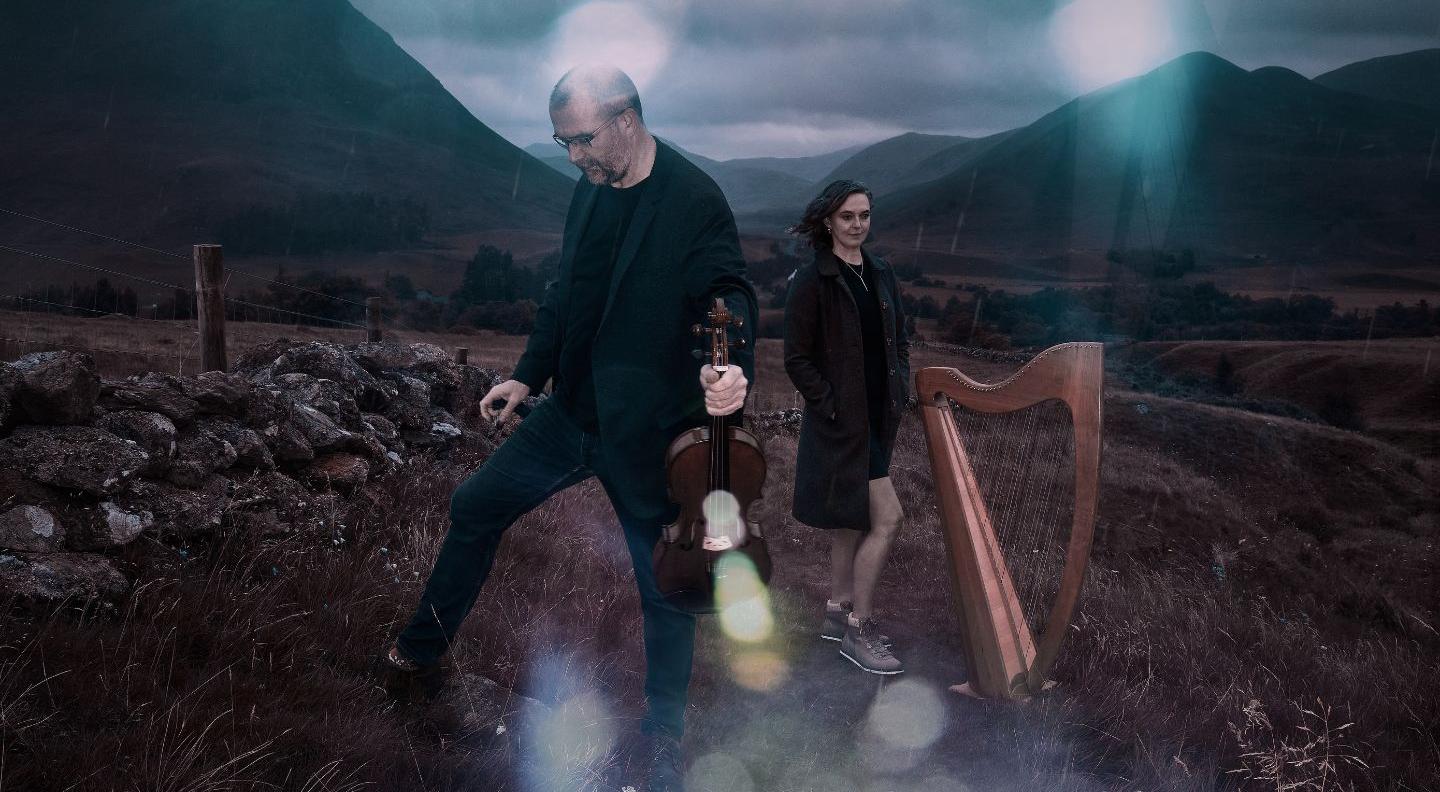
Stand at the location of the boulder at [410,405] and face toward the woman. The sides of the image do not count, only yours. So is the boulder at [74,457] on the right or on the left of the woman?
right

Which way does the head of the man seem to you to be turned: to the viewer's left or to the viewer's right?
to the viewer's left

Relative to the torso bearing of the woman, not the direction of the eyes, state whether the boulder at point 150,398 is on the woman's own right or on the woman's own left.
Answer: on the woman's own right

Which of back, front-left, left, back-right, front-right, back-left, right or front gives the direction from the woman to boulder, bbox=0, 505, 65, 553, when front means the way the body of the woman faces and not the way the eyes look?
right

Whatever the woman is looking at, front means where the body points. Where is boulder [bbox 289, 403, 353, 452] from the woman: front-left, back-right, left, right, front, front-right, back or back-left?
back-right

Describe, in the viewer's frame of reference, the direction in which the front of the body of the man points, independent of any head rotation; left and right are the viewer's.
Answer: facing the viewer and to the left of the viewer

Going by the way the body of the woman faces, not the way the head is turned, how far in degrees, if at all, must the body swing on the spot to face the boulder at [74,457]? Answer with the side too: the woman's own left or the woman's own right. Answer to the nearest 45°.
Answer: approximately 90° to the woman's own right
